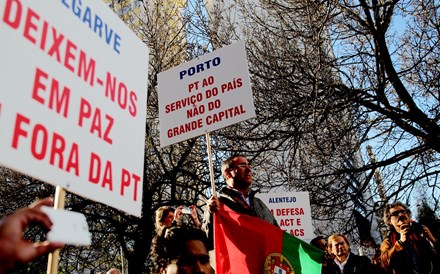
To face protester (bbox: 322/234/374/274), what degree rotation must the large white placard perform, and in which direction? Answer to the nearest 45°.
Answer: approximately 90° to its left

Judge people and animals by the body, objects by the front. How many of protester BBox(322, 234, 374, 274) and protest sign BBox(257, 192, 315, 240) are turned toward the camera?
2

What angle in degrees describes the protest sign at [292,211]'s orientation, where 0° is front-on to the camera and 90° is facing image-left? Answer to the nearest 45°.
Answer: approximately 0°

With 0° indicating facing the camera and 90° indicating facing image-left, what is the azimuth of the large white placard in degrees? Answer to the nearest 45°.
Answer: approximately 315°

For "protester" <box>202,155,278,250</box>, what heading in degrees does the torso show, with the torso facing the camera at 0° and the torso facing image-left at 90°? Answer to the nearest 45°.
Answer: approximately 315°

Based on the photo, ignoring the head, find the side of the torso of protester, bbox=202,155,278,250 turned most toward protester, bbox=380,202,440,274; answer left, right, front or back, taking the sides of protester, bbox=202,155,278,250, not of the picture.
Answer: left

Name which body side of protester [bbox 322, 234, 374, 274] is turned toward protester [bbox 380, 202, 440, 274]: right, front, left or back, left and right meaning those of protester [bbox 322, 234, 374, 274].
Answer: left
